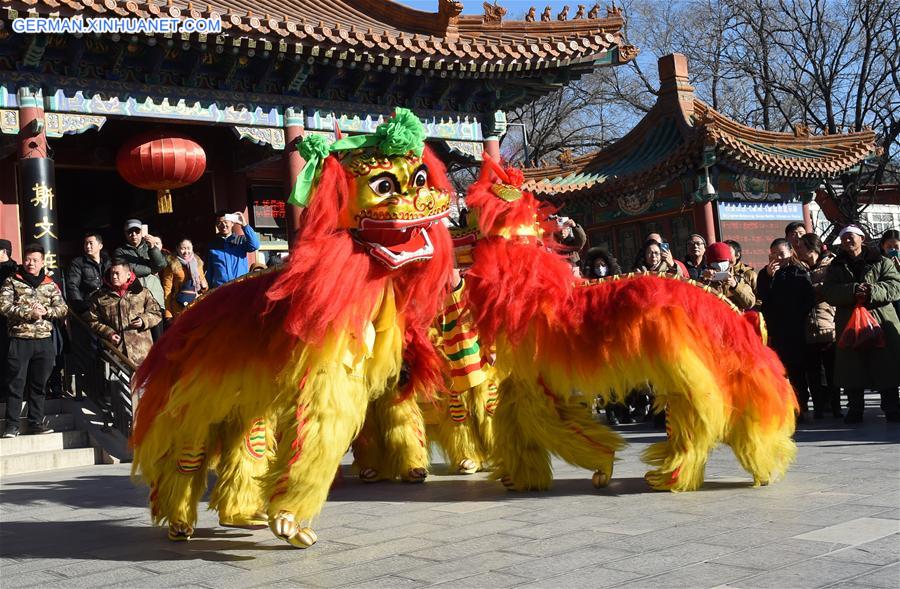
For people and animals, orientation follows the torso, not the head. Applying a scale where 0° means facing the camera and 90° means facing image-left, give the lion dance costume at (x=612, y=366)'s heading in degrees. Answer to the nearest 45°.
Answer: approximately 90°

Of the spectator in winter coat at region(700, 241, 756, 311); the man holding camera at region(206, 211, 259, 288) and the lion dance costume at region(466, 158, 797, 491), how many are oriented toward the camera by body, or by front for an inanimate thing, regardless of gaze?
2

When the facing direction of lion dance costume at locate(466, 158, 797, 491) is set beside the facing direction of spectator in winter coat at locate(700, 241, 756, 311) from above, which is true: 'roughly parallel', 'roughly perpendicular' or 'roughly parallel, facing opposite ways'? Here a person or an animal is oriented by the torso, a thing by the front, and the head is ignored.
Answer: roughly perpendicular

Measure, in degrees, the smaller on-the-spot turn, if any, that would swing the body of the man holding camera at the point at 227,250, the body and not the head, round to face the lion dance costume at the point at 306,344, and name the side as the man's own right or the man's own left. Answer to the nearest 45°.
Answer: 0° — they already face it

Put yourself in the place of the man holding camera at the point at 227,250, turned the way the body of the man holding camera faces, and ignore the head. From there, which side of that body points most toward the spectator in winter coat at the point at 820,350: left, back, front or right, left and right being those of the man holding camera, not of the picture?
left

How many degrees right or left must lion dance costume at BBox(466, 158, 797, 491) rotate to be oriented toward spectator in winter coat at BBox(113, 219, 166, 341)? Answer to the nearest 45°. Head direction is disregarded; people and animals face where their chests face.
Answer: approximately 45° to its right

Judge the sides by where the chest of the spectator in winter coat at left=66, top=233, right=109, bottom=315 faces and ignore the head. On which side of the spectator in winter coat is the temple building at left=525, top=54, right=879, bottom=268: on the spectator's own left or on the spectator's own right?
on the spectator's own left
